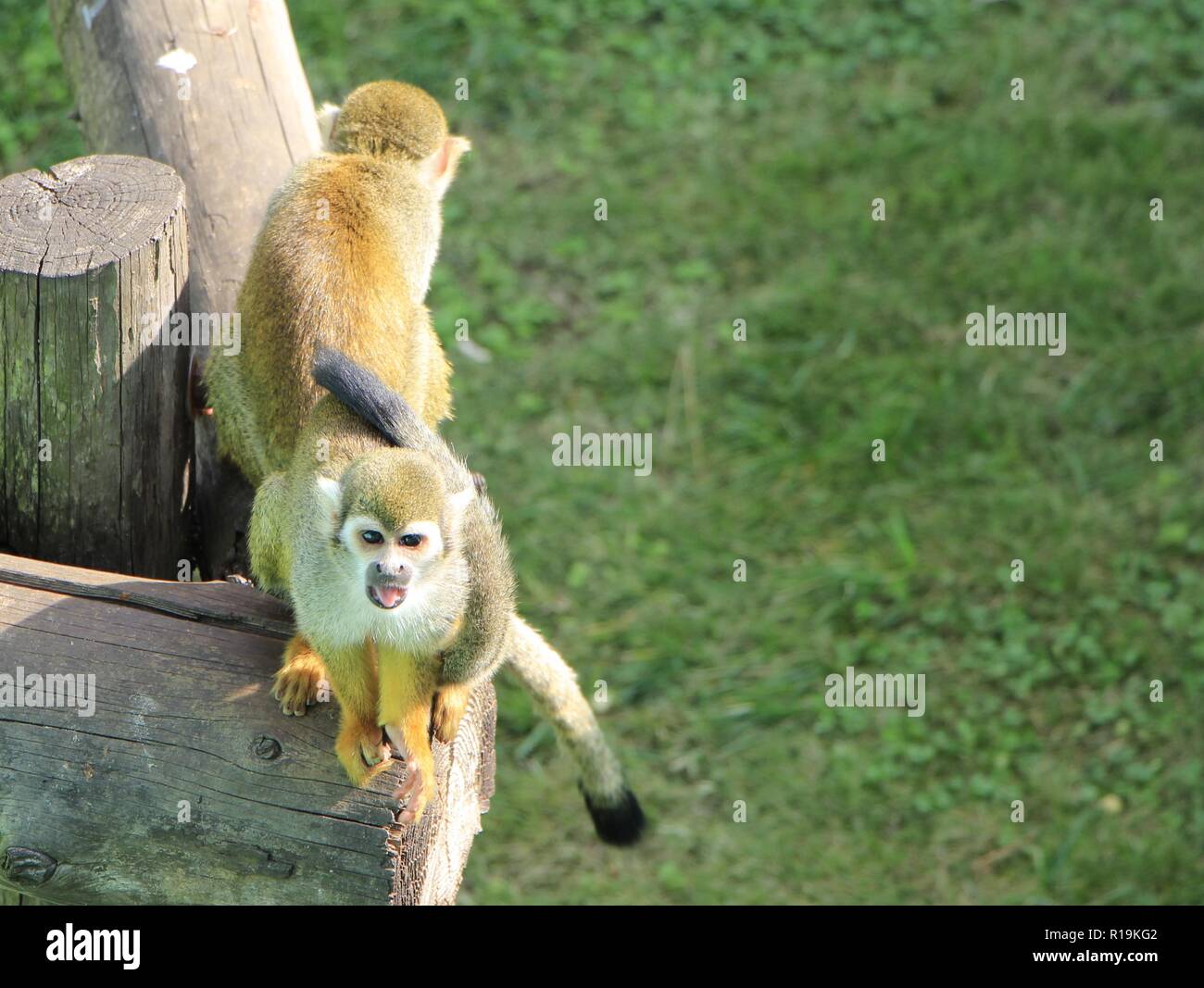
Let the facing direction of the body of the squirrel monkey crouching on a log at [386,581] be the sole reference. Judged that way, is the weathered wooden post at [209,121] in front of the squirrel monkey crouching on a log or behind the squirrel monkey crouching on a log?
behind

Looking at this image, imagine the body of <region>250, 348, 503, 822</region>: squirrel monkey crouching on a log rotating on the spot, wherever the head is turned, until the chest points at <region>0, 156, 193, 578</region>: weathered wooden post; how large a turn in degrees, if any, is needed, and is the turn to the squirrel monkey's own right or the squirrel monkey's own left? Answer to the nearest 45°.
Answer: approximately 135° to the squirrel monkey's own right

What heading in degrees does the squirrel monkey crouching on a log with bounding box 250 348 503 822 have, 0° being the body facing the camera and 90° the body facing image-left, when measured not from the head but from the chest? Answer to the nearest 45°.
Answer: approximately 0°
